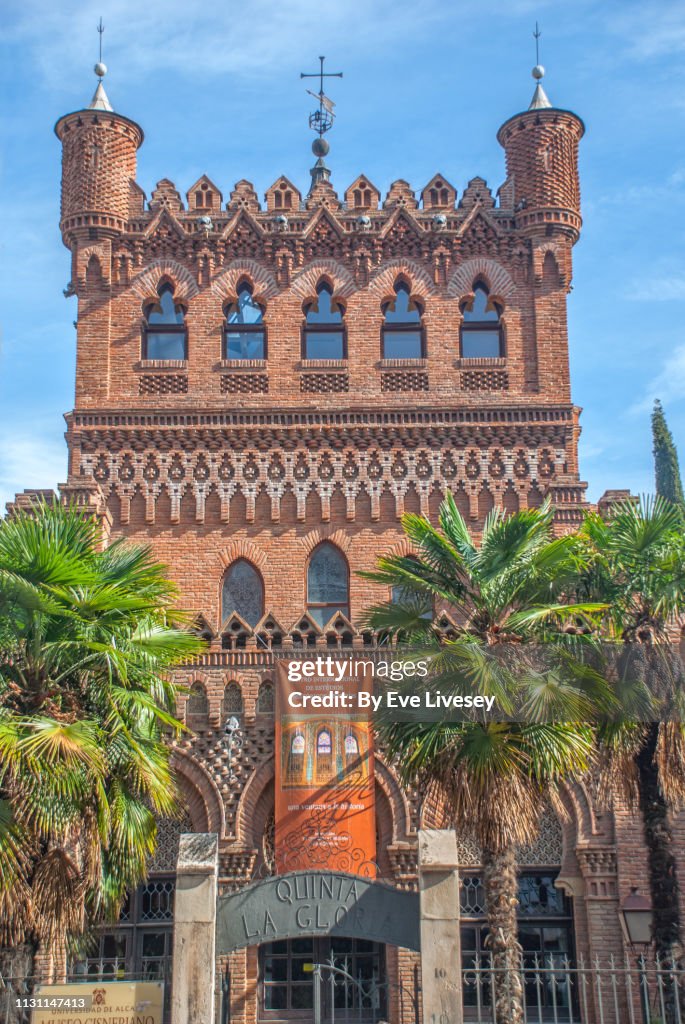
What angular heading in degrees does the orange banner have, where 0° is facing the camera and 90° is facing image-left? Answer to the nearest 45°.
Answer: approximately 0°

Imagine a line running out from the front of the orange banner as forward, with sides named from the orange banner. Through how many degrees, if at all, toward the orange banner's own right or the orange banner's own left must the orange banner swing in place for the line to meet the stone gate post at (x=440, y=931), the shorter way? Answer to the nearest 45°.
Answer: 0° — it already faces it

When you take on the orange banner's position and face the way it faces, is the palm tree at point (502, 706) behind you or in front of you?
in front

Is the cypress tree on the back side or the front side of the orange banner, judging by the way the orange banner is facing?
on the back side

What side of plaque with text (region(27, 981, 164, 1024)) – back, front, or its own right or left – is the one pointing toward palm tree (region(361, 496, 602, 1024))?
left

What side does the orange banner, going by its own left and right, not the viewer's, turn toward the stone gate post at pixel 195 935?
front

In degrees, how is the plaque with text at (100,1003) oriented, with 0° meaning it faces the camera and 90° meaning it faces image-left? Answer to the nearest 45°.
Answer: approximately 0°

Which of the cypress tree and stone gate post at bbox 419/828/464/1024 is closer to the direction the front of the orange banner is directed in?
the stone gate post

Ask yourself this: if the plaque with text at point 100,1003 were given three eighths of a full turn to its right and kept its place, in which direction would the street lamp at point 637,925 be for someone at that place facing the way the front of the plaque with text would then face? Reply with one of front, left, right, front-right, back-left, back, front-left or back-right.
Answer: right

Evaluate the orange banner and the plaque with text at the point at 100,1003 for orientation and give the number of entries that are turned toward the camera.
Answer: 2

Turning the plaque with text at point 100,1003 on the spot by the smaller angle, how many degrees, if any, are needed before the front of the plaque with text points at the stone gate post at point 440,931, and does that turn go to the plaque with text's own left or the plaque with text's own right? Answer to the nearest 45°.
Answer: approximately 90° to the plaque with text's own left
